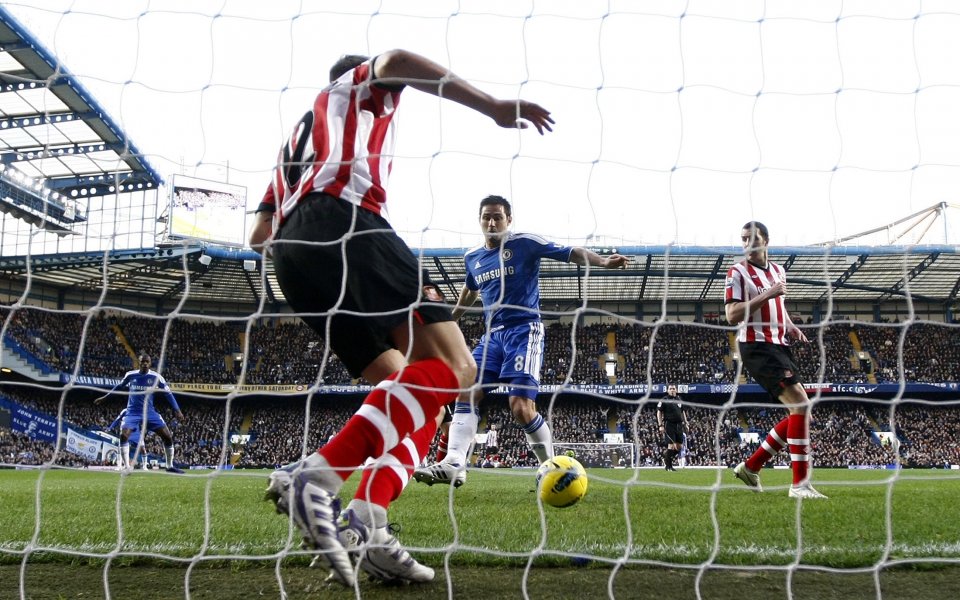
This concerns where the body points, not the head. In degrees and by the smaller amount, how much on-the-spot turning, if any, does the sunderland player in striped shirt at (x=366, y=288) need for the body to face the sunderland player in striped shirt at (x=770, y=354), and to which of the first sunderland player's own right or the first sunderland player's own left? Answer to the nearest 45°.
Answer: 0° — they already face them

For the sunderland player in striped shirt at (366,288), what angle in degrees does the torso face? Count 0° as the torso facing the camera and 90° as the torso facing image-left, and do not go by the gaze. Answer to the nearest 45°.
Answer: approximately 225°

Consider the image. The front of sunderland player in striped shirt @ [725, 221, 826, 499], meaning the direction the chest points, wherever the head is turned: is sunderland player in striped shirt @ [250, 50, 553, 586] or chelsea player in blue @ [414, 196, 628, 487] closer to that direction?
the sunderland player in striped shirt

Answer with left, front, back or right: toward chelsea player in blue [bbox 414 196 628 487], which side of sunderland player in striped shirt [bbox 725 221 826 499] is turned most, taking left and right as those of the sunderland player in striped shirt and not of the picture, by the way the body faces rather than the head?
right

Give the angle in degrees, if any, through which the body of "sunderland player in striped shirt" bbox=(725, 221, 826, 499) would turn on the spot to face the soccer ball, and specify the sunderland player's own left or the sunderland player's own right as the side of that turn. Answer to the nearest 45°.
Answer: approximately 90° to the sunderland player's own right
